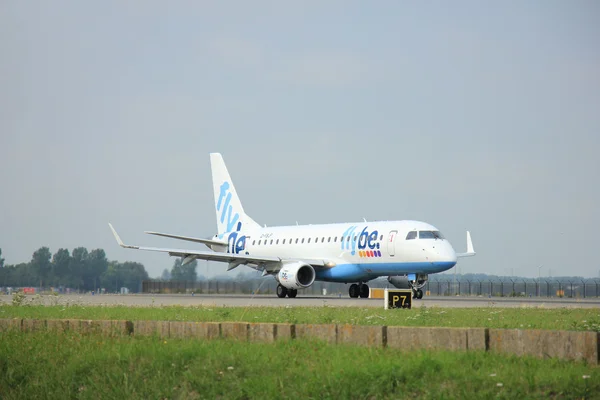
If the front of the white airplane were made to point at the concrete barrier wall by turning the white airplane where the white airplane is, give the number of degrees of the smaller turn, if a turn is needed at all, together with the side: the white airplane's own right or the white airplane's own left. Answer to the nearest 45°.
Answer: approximately 45° to the white airplane's own right
